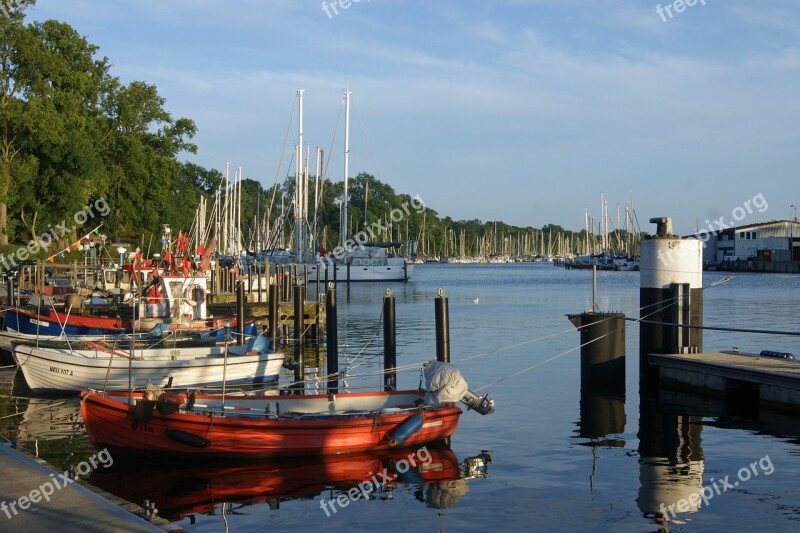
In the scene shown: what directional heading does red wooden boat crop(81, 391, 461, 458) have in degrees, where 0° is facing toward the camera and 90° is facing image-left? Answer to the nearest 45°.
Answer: approximately 90°

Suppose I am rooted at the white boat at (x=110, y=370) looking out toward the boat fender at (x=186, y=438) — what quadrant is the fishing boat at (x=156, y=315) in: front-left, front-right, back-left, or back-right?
back-left

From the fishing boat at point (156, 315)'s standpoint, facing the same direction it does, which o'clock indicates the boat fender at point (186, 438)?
The boat fender is roughly at 9 o'clock from the fishing boat.

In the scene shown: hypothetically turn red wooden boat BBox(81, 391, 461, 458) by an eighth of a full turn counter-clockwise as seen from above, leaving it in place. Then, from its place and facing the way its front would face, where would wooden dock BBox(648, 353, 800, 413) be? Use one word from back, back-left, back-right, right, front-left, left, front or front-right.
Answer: back-left

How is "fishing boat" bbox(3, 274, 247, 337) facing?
to the viewer's left

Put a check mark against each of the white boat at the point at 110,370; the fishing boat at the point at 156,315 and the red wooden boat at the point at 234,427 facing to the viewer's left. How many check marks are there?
3

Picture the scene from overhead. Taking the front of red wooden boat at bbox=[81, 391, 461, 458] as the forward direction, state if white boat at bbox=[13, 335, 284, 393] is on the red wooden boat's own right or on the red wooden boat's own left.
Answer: on the red wooden boat's own right

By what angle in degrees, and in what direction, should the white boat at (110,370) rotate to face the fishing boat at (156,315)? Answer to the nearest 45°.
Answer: approximately 90° to its right

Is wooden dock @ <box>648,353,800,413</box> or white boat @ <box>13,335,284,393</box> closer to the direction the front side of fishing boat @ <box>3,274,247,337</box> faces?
the white boat

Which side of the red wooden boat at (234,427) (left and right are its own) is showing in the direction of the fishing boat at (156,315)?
right

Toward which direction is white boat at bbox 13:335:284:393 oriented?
to the viewer's left
